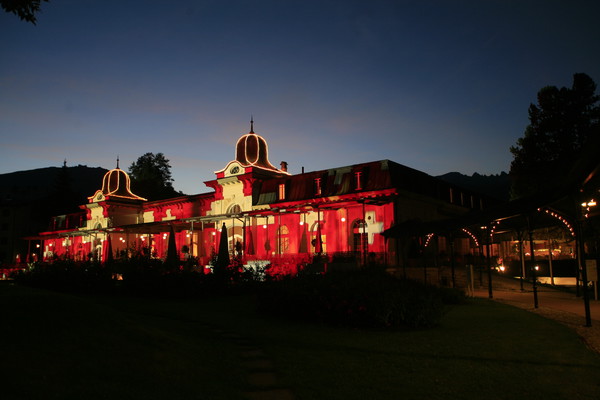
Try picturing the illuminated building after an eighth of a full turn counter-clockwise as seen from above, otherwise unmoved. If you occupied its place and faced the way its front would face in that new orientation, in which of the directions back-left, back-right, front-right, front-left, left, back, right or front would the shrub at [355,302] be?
front

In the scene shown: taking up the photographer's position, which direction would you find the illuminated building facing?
facing the viewer and to the left of the viewer

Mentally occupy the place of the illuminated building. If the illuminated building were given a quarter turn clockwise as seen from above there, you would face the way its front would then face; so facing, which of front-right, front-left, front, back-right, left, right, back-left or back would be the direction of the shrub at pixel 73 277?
left

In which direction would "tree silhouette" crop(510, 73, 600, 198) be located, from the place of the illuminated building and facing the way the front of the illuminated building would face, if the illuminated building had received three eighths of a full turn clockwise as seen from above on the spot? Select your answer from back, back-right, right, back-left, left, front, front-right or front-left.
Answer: right
